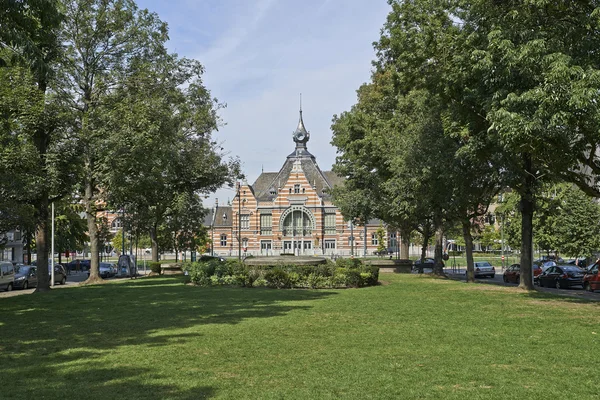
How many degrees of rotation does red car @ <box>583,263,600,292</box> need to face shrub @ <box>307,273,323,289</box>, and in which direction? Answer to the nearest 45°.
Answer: approximately 45° to its left

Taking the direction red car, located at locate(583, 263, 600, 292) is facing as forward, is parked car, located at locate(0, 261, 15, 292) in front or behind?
in front

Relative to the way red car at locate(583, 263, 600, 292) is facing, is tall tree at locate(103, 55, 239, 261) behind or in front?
in front

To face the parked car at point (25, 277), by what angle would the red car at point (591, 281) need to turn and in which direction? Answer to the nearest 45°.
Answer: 0° — it already faces it

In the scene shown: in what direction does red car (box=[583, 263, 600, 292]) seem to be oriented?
to the viewer's left

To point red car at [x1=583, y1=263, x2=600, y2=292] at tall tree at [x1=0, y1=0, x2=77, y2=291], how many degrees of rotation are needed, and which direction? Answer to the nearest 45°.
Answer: approximately 45° to its left

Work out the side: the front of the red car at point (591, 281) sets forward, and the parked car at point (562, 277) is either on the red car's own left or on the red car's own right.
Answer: on the red car's own right
